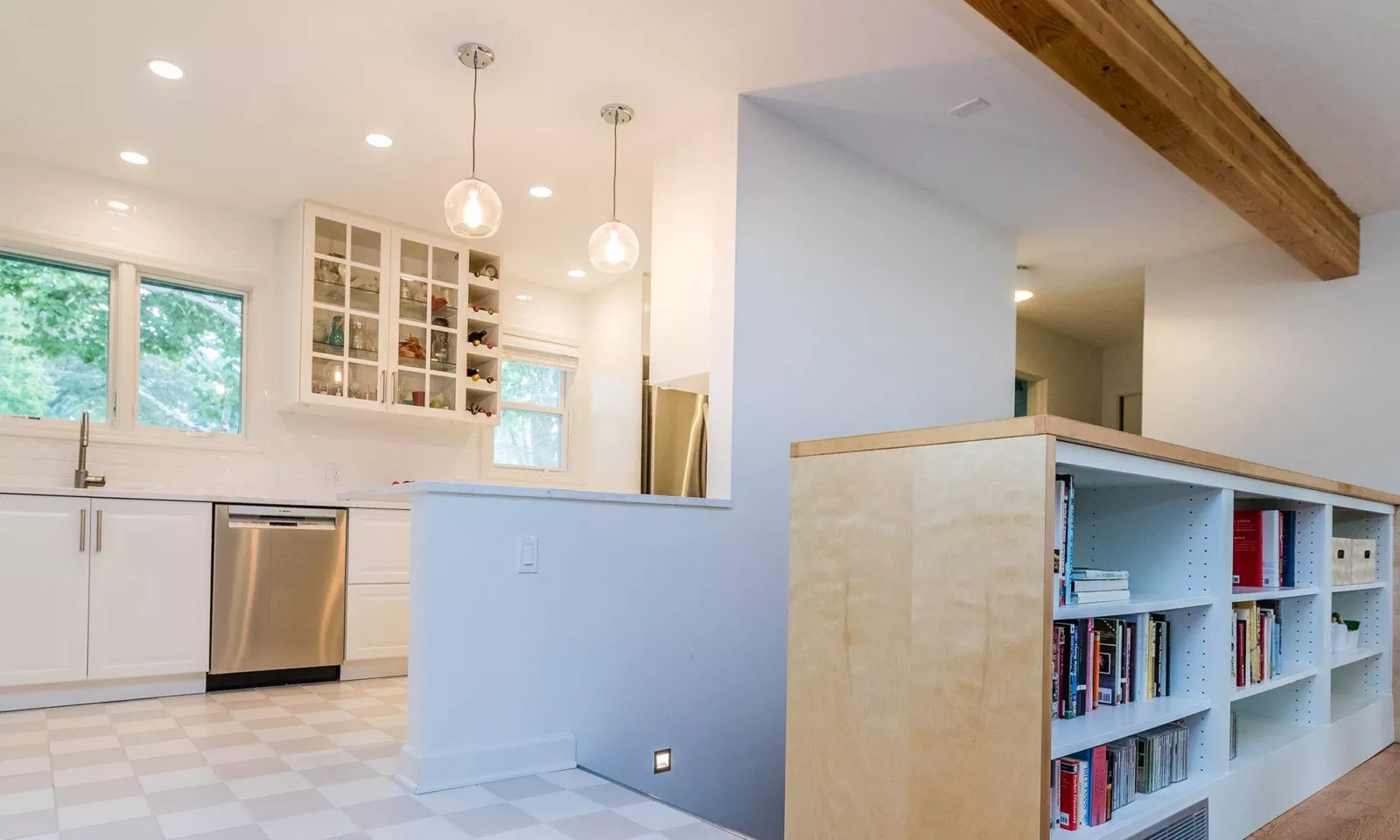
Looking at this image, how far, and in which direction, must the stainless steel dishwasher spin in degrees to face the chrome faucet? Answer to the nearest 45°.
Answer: approximately 90° to its right

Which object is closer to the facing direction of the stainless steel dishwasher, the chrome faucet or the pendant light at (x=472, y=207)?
the pendant light

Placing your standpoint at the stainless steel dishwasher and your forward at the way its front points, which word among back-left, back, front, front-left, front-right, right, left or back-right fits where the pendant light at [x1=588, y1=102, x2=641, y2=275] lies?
front-left

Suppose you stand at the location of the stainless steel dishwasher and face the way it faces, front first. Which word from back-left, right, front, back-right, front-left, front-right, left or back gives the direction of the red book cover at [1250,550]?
front-left
